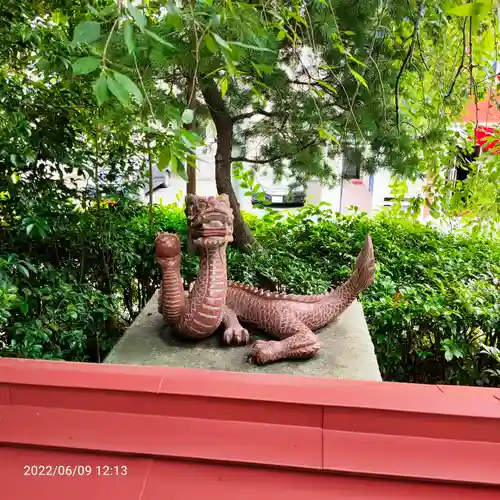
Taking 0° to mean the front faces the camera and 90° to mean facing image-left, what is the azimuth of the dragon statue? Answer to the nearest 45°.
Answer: approximately 45°
